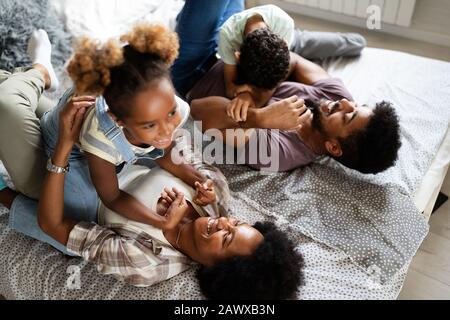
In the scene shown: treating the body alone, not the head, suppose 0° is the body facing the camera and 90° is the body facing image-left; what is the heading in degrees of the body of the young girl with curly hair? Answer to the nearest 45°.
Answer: approximately 315°

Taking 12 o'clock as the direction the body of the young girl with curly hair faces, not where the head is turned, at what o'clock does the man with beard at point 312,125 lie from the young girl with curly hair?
The man with beard is roughly at 10 o'clock from the young girl with curly hair.

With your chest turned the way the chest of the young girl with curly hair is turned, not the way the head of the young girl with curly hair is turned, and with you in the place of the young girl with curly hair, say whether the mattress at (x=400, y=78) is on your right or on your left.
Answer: on your left
